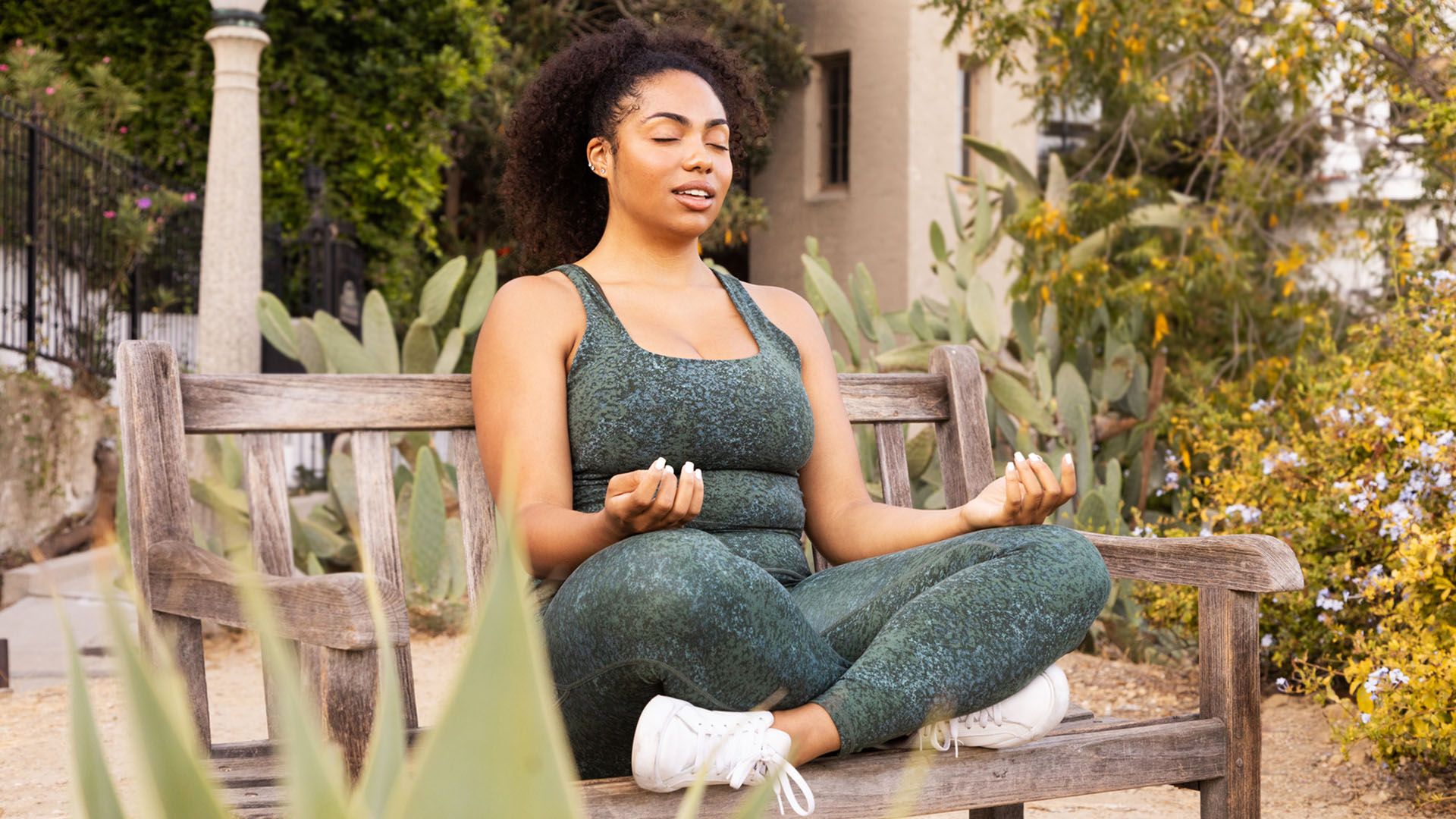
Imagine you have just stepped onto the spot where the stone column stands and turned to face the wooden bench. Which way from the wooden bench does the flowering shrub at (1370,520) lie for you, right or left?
left

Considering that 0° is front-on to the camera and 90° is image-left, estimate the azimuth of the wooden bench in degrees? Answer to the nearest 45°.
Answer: approximately 315°

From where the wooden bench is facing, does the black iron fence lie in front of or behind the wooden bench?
behind

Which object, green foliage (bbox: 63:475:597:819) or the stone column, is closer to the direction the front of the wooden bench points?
the green foliage

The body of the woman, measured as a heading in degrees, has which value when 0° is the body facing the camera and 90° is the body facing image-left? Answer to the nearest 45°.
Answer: approximately 315°

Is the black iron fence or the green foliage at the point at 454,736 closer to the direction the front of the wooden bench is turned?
the green foliage

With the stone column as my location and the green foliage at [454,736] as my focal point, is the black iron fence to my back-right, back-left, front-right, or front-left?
back-right

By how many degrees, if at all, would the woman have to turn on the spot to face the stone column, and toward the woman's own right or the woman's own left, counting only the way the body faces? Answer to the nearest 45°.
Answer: approximately 180°

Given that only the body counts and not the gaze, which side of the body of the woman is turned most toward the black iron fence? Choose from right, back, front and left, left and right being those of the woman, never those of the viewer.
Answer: back

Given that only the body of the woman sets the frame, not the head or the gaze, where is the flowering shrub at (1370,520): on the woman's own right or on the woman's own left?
on the woman's own left
